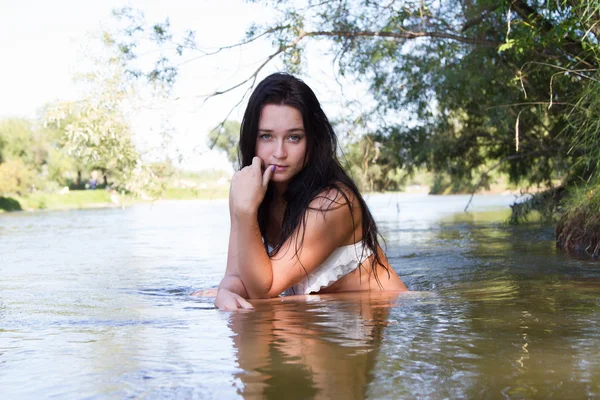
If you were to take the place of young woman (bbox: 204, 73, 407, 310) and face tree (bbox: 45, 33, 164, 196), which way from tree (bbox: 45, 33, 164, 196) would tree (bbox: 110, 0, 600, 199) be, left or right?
right

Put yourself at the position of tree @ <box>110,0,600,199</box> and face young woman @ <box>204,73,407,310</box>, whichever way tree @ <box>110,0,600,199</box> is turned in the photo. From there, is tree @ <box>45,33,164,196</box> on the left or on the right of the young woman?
right

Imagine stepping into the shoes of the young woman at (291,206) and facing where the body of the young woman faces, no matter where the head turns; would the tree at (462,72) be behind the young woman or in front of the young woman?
behind

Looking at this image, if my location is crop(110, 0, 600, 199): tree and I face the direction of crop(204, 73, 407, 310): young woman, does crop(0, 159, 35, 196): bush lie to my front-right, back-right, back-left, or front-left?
back-right

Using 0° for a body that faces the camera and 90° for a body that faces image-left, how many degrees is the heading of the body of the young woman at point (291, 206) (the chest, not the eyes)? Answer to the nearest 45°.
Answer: approximately 45°
